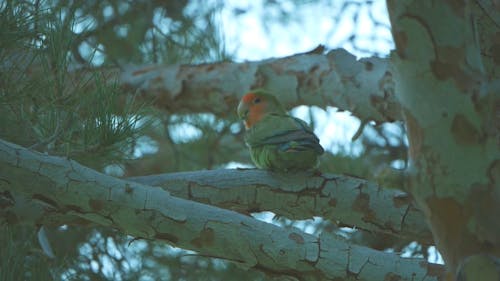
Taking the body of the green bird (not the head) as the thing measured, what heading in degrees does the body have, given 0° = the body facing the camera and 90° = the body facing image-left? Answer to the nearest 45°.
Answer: approximately 90°
